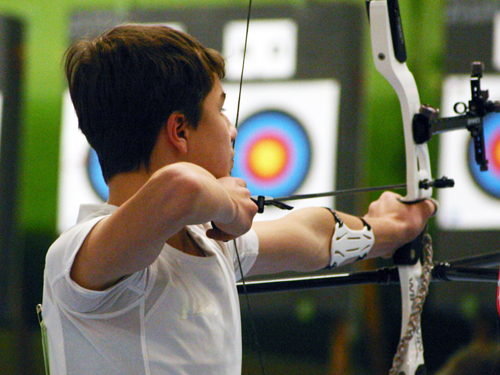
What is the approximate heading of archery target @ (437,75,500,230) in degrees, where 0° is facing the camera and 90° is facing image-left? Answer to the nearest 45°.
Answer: approximately 0°

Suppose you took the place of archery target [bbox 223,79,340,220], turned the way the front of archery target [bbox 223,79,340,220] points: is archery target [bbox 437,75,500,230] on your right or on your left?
on your left

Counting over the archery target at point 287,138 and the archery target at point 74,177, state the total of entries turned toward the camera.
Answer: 2

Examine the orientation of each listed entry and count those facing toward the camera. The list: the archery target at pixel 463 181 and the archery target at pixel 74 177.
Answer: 2

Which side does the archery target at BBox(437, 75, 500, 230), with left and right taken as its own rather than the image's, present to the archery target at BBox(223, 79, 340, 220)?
right

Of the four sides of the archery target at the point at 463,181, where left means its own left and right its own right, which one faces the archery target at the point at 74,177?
right

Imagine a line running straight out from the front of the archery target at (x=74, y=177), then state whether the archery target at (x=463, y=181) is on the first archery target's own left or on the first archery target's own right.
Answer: on the first archery target's own left

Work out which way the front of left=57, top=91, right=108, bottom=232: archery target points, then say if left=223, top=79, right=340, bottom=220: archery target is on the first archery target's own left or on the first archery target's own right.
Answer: on the first archery target's own left
